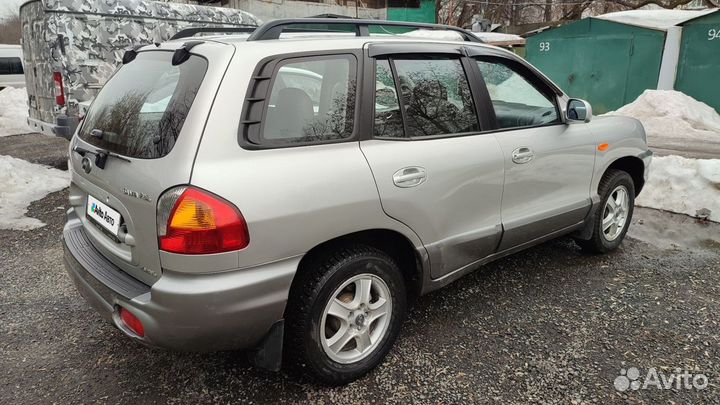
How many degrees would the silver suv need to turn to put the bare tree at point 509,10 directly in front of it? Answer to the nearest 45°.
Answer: approximately 45° to its left

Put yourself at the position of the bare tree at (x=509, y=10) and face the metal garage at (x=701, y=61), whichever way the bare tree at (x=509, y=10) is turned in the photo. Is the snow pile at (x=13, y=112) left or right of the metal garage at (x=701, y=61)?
right

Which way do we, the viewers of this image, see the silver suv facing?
facing away from the viewer and to the right of the viewer

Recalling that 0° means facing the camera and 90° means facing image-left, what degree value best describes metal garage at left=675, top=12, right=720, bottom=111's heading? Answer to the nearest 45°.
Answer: approximately 45°

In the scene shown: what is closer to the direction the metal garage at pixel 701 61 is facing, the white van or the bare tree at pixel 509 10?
the white van

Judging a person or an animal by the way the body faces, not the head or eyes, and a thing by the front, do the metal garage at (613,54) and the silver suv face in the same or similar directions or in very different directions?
very different directions
